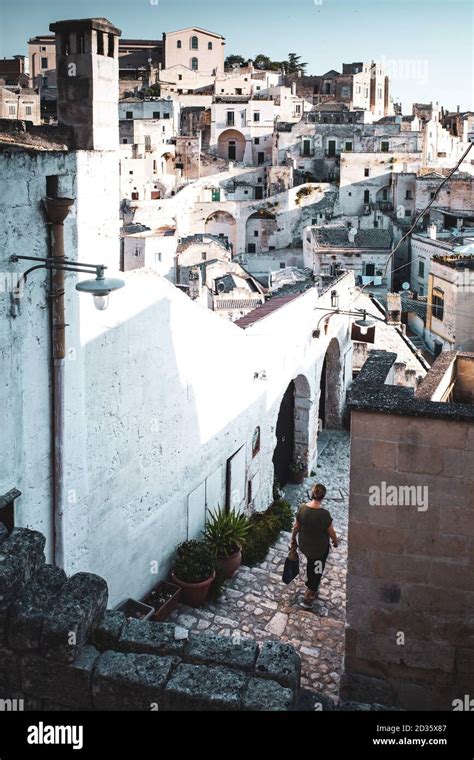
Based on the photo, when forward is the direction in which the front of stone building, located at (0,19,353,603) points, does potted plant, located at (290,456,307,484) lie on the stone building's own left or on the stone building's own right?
on the stone building's own left

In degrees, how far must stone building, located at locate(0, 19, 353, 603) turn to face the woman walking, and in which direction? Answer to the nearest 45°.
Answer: approximately 45° to its left

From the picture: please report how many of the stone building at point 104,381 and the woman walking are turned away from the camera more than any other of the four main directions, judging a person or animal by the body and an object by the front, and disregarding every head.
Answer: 1

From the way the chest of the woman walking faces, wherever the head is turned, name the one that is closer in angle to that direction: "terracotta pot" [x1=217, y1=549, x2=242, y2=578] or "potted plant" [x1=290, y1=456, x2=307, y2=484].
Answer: the potted plant

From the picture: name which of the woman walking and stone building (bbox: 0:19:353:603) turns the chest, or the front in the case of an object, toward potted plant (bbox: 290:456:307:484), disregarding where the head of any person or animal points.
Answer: the woman walking

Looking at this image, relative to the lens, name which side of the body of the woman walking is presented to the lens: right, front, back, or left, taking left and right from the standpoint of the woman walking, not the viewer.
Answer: back

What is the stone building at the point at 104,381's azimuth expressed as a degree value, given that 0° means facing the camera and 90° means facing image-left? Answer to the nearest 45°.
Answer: approximately 315°

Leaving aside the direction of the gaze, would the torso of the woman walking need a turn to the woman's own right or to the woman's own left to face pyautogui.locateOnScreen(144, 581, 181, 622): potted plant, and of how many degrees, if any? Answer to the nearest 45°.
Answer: approximately 90° to the woman's own left

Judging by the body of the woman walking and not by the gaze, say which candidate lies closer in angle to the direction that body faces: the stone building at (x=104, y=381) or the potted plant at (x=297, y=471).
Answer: the potted plant
